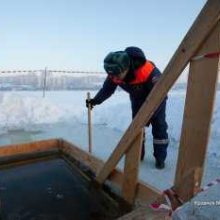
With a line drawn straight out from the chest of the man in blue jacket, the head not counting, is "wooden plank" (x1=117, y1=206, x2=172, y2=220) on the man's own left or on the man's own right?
on the man's own left

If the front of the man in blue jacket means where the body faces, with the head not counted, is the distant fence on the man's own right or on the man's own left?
on the man's own right

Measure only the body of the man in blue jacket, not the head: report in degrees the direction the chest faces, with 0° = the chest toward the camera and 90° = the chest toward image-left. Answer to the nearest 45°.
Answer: approximately 45°

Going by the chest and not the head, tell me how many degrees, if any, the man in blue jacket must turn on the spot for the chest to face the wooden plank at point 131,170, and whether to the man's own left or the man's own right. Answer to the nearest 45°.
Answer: approximately 45° to the man's own left

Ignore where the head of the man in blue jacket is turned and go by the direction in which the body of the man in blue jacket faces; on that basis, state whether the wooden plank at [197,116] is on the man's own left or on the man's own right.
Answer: on the man's own left
